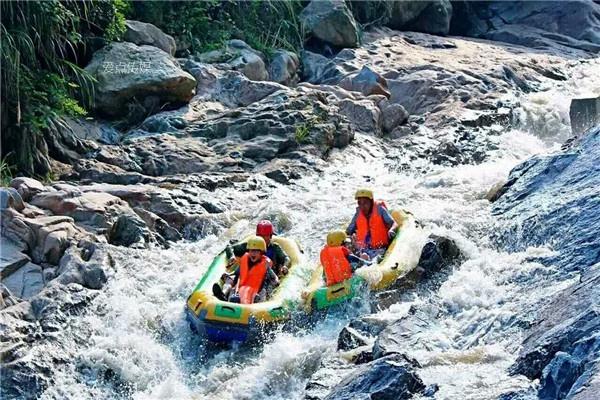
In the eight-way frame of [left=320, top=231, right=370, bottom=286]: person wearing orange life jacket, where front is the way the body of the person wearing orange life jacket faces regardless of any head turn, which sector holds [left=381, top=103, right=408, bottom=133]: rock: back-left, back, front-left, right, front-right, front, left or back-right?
front-left

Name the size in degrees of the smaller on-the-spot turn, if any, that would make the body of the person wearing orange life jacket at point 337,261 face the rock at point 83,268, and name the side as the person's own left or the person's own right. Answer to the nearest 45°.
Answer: approximately 135° to the person's own left

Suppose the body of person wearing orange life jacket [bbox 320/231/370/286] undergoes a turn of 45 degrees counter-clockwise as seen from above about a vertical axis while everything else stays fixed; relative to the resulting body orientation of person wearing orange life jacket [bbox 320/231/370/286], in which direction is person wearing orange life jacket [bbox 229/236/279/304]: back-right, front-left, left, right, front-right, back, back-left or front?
left

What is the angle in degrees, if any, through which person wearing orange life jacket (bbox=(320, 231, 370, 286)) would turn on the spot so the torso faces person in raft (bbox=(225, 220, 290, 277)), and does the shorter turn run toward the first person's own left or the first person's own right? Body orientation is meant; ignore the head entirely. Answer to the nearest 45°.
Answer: approximately 90° to the first person's own left

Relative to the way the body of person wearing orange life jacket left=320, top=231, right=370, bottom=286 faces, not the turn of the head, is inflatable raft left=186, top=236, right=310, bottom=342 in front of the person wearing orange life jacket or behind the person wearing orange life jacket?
behind

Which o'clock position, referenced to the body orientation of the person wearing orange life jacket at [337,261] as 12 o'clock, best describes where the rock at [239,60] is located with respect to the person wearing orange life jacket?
The rock is roughly at 10 o'clock from the person wearing orange life jacket.

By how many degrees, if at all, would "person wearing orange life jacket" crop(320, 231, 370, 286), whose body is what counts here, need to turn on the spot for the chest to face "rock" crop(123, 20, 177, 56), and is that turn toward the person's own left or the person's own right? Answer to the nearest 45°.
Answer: approximately 90° to the person's own left

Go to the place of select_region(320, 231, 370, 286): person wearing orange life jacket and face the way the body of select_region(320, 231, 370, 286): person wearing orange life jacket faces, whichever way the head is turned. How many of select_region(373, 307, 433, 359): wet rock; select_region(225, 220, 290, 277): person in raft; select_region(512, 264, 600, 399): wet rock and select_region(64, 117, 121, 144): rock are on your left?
2

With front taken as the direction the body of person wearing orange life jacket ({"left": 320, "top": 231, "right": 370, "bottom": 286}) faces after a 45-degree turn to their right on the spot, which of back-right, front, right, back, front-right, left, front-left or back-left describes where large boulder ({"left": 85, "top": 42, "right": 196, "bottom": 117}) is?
back-left

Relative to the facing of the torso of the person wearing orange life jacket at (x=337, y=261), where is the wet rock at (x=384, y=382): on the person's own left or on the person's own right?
on the person's own right

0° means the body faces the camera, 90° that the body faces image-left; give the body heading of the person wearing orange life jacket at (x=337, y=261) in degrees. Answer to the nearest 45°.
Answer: approximately 225°

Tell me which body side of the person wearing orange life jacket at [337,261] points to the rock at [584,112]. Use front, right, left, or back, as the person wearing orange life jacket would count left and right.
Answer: front

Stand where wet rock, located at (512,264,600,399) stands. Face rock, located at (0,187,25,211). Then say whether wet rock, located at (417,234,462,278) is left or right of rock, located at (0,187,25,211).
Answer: right
